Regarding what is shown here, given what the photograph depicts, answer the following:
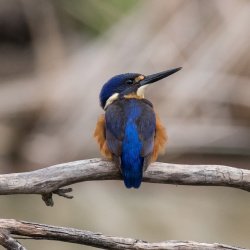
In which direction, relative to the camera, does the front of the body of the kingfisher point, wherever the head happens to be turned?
away from the camera
